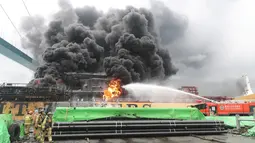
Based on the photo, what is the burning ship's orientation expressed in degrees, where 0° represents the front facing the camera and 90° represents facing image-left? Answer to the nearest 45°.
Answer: approximately 270°

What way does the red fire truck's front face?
to the viewer's left

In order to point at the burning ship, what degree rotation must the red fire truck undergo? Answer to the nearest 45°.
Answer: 0° — it already faces it

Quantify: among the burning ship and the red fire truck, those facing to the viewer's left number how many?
1
